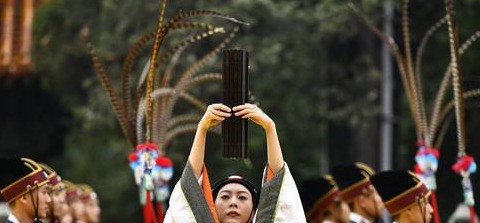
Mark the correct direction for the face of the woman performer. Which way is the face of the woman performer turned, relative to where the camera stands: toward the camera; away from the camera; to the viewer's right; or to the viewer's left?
toward the camera

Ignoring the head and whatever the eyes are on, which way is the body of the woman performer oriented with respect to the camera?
toward the camera
